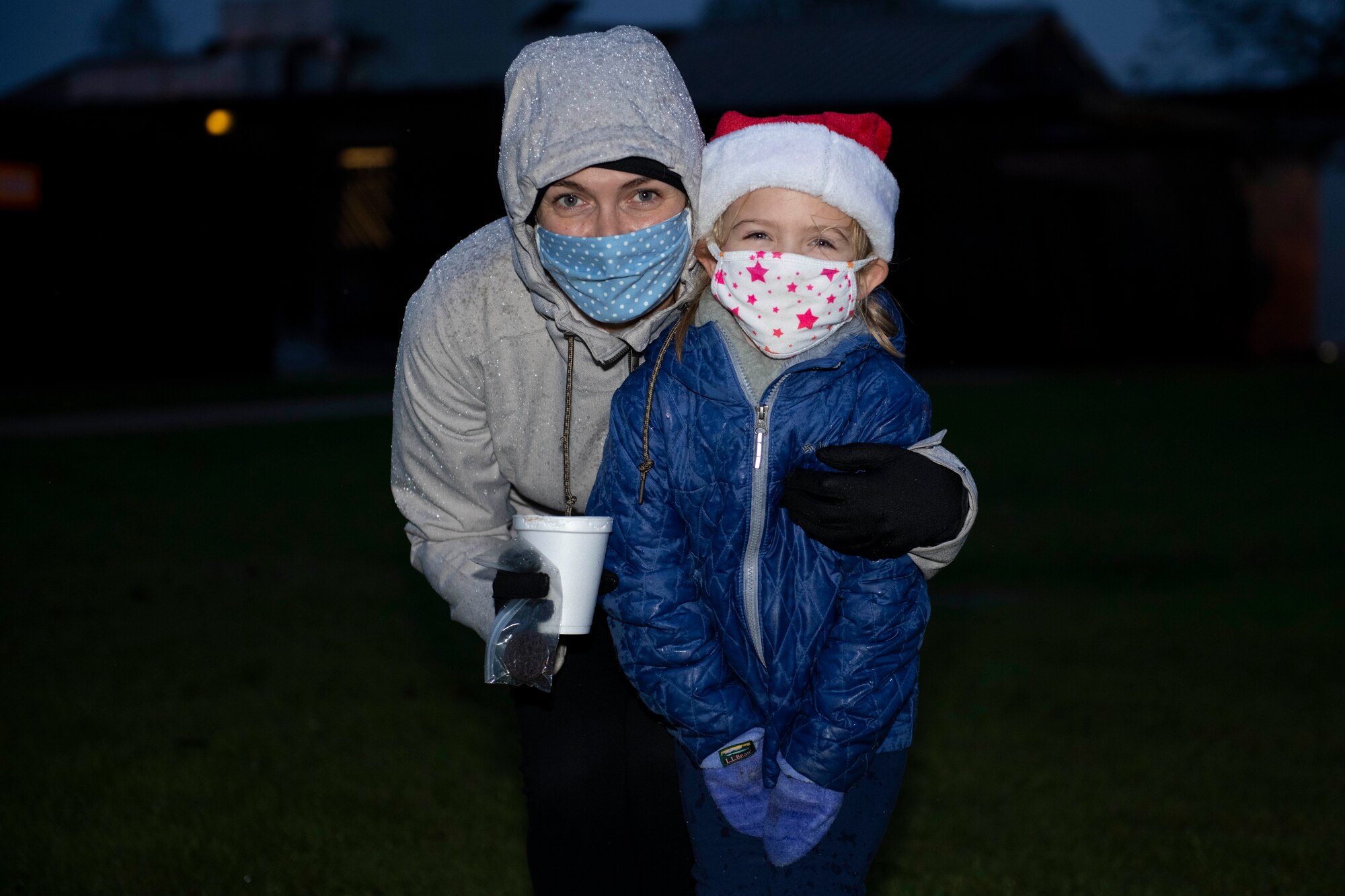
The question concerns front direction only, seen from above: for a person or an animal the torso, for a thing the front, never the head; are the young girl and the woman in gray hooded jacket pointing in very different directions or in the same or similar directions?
same or similar directions

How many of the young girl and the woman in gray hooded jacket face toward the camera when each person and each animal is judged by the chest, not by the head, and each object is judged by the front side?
2

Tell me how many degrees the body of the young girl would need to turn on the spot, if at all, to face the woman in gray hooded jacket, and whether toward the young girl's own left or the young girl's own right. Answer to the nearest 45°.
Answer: approximately 135° to the young girl's own right

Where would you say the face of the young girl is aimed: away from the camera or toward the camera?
toward the camera

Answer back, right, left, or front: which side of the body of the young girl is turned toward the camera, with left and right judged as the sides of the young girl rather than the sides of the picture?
front

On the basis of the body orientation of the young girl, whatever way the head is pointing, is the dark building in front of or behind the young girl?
behind

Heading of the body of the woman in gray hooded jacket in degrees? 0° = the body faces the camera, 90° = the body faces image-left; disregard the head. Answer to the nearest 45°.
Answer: approximately 0°

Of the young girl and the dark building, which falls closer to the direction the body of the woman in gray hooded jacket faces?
the young girl

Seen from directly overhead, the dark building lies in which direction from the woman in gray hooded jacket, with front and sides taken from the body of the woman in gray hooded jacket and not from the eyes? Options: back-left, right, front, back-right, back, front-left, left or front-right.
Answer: back
